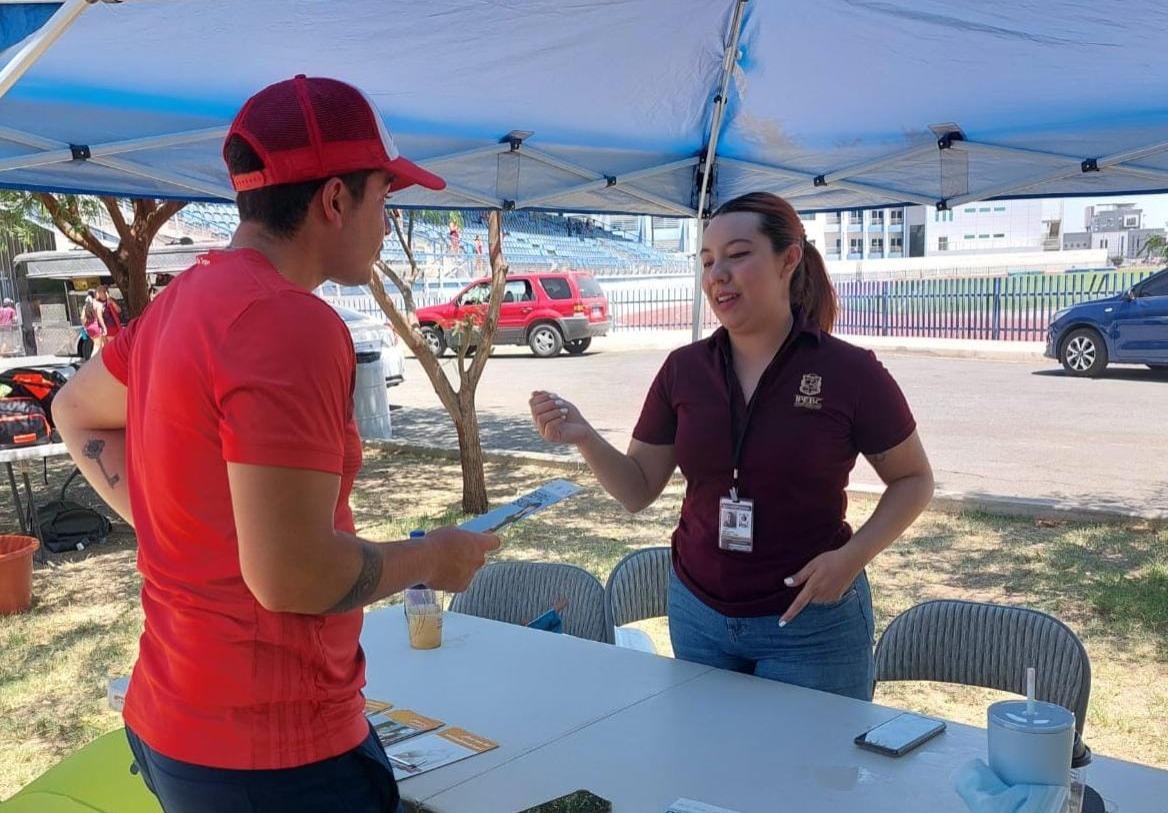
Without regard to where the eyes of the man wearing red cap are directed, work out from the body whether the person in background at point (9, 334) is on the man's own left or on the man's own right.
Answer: on the man's own left

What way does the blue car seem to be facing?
to the viewer's left

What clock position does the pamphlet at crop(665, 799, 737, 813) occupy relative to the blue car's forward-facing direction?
The pamphlet is roughly at 9 o'clock from the blue car.

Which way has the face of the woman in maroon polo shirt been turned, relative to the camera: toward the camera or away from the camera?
toward the camera

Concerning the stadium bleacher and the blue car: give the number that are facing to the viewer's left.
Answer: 1

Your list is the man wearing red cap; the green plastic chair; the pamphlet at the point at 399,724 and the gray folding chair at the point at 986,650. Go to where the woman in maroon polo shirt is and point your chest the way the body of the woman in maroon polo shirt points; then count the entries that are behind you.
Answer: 1

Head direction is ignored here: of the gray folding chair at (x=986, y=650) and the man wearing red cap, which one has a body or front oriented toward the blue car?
the man wearing red cap

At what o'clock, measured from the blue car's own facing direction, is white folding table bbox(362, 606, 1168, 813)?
The white folding table is roughly at 9 o'clock from the blue car.

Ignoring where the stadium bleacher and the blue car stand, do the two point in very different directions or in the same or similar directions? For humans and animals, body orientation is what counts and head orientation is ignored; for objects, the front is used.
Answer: very different directions

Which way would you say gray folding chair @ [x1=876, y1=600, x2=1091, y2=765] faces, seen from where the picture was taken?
facing the viewer and to the left of the viewer

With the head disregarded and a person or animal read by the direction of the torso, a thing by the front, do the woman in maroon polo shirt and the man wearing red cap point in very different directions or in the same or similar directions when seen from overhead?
very different directions

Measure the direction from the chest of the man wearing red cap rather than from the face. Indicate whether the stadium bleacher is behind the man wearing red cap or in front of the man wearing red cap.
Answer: in front

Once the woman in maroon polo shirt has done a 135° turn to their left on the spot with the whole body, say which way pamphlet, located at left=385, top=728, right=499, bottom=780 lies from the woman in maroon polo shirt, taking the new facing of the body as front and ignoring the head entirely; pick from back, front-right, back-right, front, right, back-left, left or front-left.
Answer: back-right

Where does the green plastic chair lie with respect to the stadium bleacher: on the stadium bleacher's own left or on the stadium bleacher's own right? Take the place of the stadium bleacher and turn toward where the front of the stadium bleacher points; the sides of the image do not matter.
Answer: on the stadium bleacher's own right

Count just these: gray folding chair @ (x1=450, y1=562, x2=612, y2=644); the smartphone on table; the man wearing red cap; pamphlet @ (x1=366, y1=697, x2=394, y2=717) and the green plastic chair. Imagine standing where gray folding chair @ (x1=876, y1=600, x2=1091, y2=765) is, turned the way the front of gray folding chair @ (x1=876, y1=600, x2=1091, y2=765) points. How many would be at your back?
0

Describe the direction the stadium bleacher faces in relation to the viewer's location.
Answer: facing the viewer and to the right of the viewer

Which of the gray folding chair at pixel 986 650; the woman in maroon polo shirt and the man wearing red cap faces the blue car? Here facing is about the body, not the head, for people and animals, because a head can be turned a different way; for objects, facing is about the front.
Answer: the man wearing red cap

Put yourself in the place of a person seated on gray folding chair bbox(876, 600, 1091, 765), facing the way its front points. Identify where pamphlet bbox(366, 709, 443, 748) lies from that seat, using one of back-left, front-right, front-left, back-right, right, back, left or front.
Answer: front
